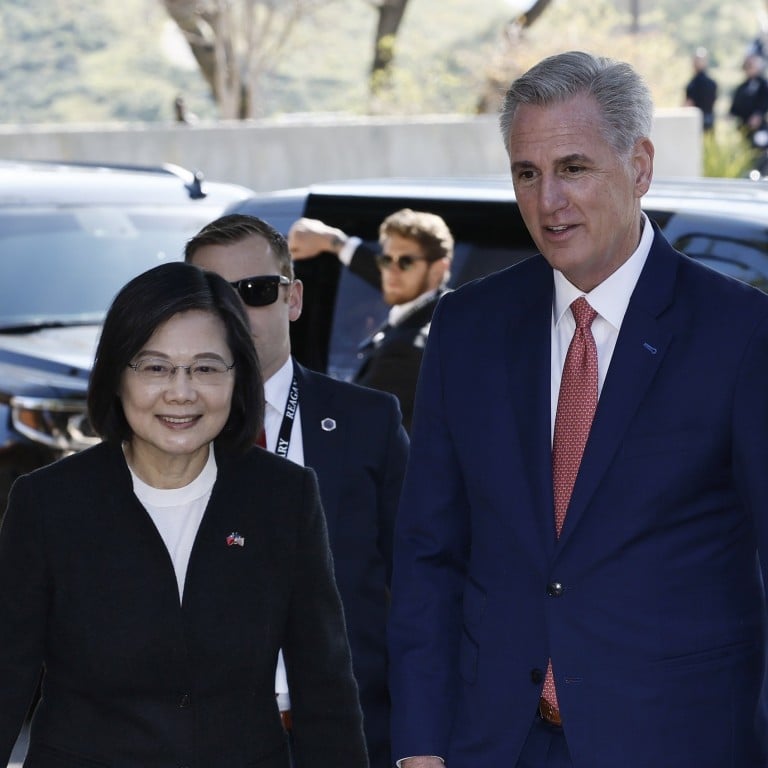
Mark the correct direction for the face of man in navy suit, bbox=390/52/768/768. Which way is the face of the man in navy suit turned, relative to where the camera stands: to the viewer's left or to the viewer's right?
to the viewer's left

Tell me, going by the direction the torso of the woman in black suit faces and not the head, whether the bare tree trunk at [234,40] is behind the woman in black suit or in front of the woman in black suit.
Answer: behind

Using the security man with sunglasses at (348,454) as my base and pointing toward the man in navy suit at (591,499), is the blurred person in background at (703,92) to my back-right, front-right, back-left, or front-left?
back-left

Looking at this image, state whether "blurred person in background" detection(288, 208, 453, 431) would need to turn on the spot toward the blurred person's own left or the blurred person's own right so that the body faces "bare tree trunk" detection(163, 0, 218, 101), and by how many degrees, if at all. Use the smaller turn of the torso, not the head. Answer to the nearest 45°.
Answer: approximately 135° to the blurred person's own right

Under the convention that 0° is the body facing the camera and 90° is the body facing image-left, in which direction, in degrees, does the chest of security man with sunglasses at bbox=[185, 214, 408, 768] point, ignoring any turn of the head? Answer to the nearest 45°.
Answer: approximately 45°

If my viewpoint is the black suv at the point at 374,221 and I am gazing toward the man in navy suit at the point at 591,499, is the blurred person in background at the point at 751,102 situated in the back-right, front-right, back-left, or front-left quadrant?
back-left

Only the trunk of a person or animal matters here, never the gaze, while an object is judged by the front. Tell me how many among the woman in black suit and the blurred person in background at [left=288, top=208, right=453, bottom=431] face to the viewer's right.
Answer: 0

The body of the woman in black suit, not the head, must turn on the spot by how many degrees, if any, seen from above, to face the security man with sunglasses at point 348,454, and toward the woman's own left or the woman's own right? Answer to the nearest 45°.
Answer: approximately 135° to the woman's own left
